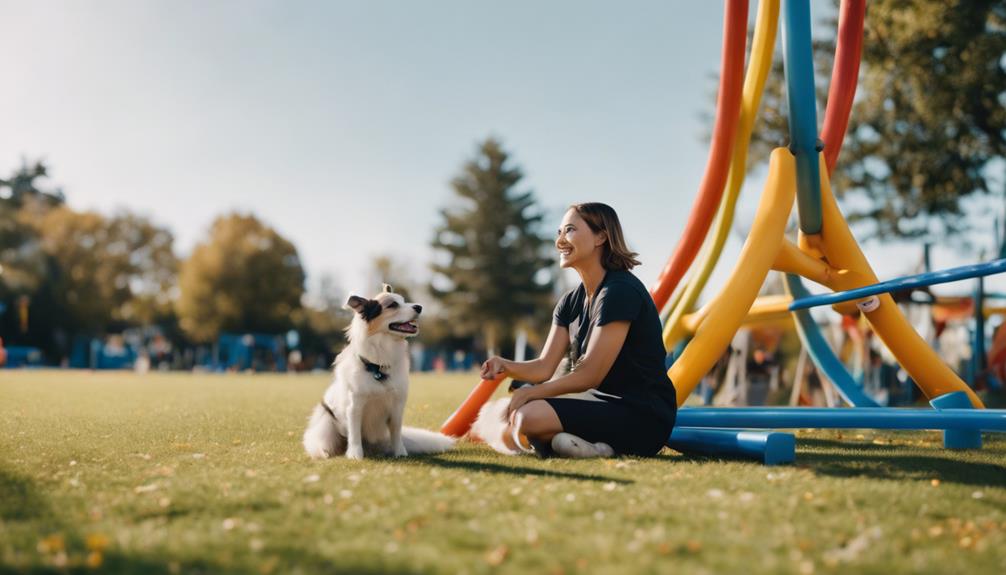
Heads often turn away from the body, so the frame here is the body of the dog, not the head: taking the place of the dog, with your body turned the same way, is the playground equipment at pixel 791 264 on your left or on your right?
on your left

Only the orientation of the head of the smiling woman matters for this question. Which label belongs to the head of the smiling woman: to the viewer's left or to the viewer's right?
to the viewer's left

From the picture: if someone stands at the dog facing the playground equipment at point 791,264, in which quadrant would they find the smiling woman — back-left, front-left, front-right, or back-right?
front-right
